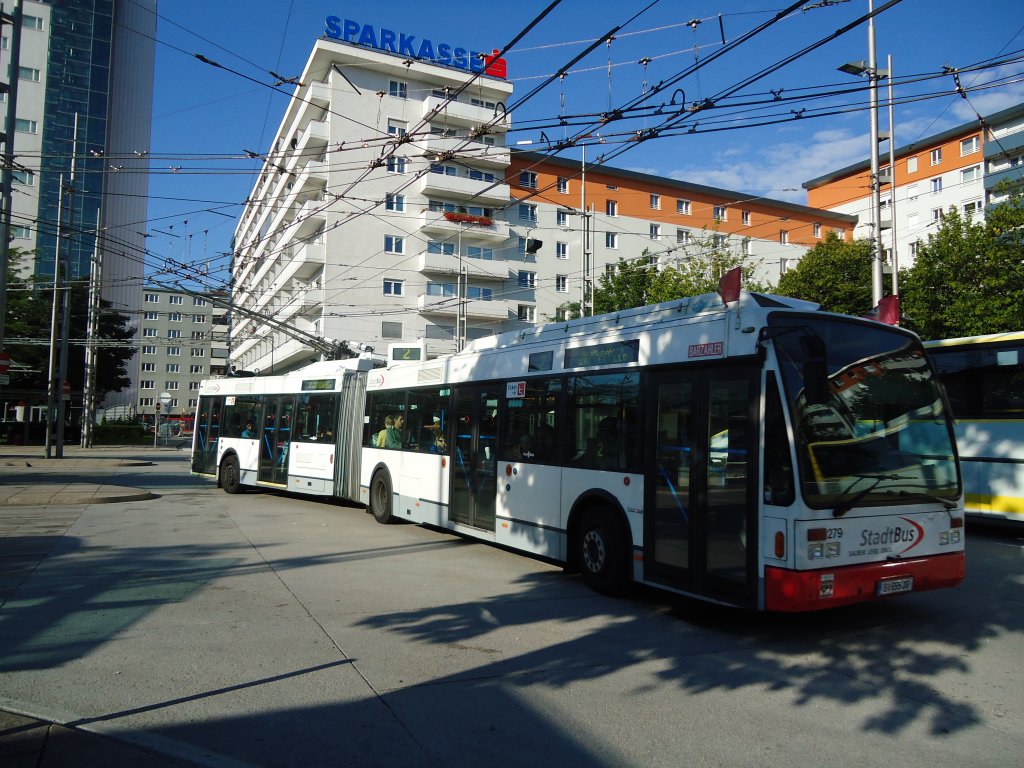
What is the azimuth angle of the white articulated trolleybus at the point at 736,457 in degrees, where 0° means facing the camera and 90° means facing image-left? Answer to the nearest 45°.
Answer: approximately 315°

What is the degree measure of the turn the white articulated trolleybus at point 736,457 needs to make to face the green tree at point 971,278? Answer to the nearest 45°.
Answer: approximately 90° to its left

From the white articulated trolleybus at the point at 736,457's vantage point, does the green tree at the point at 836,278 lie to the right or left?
on its left

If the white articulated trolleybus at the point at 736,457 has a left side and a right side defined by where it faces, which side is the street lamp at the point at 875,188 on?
on its left
